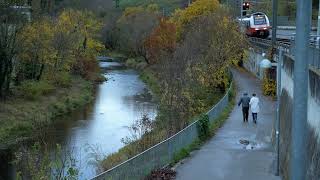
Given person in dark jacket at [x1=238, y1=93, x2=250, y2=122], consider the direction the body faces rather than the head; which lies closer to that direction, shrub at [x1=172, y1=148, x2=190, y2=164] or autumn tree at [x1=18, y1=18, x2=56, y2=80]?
the autumn tree

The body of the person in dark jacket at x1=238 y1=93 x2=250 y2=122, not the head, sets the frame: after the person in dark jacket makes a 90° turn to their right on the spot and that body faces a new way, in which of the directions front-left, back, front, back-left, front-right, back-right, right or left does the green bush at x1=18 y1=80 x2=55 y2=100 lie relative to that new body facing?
back-left

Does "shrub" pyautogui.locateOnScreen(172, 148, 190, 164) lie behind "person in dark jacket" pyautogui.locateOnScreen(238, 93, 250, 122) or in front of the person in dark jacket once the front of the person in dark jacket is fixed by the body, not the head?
behind

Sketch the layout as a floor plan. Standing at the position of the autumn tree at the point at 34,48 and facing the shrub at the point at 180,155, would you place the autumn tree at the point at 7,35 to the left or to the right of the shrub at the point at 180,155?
right

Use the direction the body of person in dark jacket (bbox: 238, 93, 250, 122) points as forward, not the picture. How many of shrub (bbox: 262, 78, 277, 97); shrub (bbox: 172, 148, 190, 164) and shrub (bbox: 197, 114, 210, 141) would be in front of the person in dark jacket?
1

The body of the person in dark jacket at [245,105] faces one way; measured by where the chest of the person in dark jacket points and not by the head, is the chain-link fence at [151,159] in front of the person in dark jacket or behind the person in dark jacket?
behind

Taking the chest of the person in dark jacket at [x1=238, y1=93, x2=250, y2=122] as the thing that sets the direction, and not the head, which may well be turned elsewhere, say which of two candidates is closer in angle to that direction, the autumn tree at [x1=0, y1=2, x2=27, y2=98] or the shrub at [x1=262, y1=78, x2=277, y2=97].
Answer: the shrub

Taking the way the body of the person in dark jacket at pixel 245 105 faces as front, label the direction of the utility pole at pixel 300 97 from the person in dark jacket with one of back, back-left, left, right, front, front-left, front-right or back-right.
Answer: back

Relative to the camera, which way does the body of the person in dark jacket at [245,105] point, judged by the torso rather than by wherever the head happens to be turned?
away from the camera

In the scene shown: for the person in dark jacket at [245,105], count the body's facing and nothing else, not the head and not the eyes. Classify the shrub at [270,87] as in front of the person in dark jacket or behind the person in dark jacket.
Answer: in front
